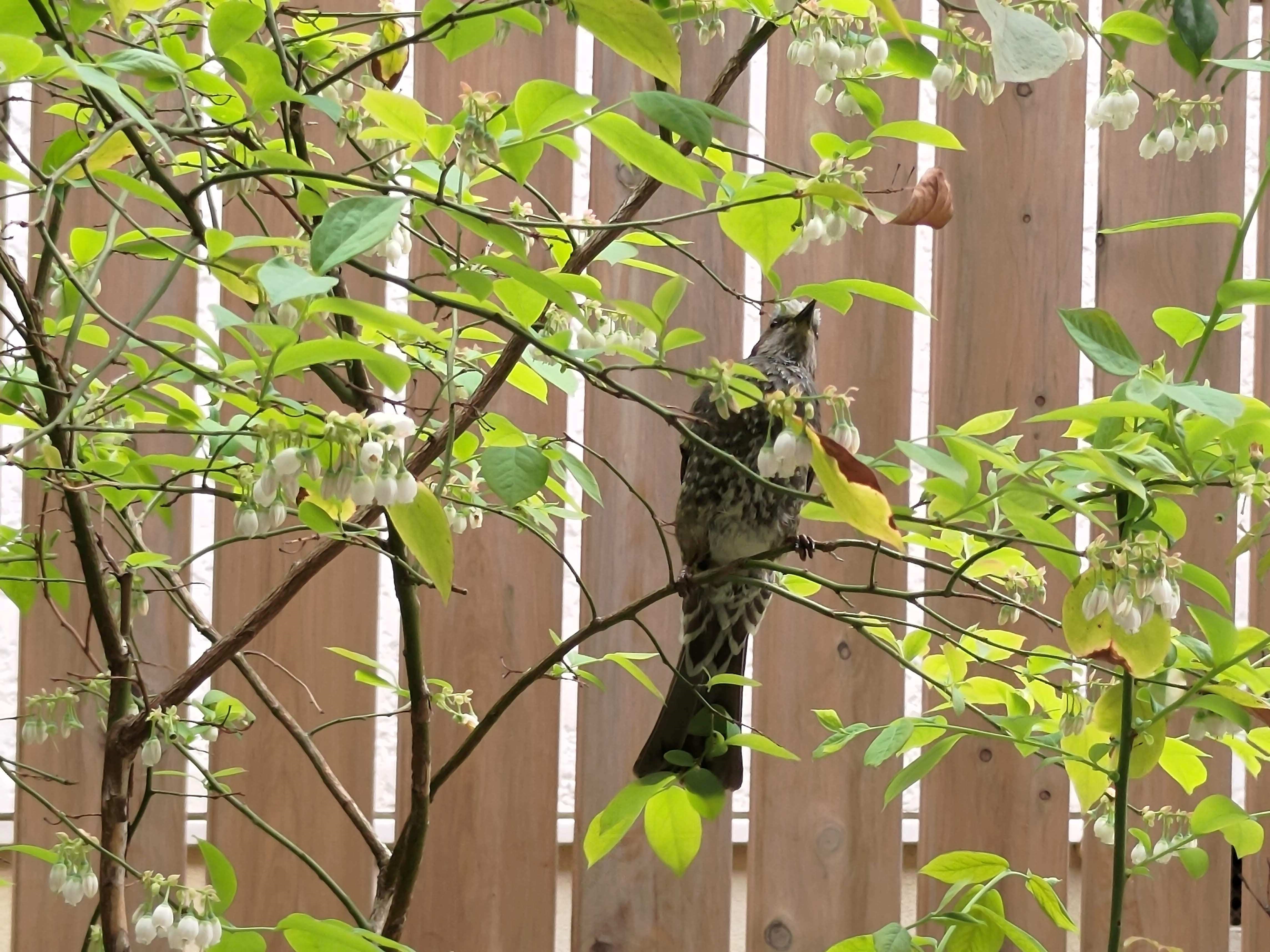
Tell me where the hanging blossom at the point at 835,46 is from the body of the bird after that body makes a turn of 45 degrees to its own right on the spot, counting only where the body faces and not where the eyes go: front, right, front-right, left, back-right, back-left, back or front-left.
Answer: front
